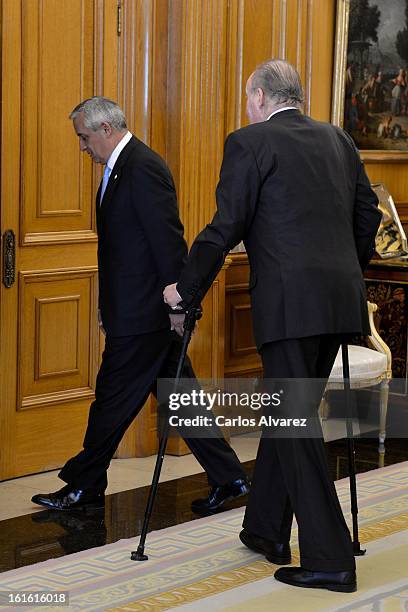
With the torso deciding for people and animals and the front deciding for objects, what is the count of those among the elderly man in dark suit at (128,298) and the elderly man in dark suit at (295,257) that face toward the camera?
0

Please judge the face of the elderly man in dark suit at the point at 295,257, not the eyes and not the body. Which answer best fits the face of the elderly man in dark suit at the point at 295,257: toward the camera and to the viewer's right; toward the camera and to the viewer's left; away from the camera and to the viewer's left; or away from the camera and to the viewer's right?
away from the camera and to the viewer's left

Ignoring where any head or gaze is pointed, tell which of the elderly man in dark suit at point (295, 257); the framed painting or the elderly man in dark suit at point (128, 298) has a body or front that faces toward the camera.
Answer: the framed painting

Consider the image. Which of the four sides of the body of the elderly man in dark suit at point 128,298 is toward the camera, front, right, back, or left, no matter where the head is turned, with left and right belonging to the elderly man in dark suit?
left

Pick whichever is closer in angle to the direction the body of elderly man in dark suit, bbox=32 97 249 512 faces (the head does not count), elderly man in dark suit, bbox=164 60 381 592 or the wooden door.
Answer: the wooden door

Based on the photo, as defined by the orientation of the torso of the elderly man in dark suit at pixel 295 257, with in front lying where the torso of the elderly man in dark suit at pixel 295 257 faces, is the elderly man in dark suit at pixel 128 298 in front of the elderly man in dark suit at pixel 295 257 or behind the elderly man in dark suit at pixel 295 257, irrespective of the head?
in front

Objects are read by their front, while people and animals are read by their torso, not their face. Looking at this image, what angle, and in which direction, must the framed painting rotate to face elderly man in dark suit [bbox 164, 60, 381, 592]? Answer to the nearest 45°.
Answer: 0° — it already faces them

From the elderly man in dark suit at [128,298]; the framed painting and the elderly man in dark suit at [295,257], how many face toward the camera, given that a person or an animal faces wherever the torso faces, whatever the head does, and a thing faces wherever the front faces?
1

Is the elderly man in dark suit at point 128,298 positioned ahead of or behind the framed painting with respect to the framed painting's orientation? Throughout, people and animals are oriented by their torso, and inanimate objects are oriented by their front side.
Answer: ahead

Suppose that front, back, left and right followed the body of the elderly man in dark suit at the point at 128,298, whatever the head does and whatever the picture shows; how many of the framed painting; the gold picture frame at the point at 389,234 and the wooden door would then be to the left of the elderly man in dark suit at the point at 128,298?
0

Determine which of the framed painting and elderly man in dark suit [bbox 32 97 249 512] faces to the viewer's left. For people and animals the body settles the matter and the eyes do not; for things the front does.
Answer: the elderly man in dark suit

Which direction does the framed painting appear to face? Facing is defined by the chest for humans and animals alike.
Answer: toward the camera

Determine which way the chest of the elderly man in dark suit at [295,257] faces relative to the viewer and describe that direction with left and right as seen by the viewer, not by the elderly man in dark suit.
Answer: facing away from the viewer and to the left of the viewer

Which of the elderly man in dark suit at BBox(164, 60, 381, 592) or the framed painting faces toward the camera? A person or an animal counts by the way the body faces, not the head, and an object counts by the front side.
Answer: the framed painting
